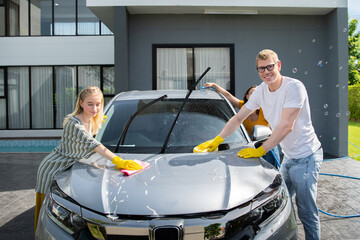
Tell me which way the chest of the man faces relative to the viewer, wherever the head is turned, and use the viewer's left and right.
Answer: facing the viewer and to the left of the viewer

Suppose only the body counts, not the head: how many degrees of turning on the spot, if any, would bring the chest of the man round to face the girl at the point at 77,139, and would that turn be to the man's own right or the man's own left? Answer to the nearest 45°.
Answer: approximately 45° to the man's own right

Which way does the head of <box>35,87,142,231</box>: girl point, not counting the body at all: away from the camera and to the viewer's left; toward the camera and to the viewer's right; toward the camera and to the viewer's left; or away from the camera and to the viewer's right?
toward the camera and to the viewer's right

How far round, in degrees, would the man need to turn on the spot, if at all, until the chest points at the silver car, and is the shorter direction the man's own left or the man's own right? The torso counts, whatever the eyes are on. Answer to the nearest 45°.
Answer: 0° — they already face it

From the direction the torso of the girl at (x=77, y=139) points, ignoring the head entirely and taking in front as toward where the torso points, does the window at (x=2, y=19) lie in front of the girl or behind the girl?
behind

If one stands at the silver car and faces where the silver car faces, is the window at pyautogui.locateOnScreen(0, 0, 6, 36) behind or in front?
behind

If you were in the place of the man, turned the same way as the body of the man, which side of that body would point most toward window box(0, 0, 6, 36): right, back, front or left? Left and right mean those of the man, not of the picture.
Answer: right

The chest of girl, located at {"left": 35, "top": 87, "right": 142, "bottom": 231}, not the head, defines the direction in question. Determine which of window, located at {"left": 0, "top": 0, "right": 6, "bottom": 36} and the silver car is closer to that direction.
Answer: the silver car

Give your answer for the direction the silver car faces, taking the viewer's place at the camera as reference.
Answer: facing the viewer

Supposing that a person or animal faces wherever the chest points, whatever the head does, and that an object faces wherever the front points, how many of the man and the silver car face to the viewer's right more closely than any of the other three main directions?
0
